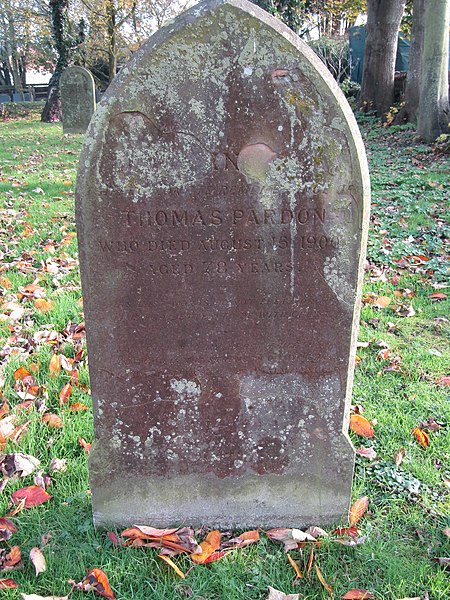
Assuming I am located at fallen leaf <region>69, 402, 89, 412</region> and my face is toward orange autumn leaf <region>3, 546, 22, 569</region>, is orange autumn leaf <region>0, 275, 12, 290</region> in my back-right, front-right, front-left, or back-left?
back-right

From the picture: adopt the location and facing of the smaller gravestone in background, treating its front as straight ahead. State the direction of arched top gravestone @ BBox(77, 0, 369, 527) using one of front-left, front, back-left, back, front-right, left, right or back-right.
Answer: front

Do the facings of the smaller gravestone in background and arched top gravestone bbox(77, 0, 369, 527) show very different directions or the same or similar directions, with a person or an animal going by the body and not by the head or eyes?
same or similar directions

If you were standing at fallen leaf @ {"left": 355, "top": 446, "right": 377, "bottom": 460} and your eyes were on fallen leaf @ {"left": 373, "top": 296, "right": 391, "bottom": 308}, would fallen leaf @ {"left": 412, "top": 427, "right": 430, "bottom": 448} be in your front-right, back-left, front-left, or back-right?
front-right

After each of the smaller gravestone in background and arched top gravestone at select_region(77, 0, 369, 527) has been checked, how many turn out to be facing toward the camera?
2

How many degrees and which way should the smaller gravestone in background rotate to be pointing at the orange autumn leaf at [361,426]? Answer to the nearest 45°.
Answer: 0° — it already faces it

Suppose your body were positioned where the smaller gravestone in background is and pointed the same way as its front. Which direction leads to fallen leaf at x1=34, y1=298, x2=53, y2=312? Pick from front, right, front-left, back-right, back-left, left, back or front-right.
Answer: front

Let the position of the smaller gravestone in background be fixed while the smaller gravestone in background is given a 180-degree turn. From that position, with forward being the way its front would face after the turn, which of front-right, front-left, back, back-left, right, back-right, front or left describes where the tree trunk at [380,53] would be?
right

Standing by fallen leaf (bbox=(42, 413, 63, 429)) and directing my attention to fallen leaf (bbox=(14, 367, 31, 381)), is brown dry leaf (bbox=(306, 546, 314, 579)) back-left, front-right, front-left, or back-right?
back-right

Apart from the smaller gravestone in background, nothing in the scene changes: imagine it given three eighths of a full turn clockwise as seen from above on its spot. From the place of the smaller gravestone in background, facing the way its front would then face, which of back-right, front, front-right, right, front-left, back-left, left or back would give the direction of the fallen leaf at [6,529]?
back-left

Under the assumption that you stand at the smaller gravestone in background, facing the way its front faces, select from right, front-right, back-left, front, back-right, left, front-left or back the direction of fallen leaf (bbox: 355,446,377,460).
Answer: front

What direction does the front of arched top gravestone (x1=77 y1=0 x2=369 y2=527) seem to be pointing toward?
toward the camera

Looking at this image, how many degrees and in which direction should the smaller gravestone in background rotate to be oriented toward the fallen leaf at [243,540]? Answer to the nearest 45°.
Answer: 0° — it already faces it

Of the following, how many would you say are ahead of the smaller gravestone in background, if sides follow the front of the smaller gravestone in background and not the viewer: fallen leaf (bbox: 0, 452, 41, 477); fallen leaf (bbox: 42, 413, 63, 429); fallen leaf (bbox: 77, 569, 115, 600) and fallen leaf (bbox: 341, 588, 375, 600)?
4

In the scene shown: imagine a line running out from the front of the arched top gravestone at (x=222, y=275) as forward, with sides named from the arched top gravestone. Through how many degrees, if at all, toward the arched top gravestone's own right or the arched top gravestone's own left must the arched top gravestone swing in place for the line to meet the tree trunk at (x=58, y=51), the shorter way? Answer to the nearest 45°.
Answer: approximately 180°

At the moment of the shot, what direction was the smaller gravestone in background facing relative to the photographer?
facing the viewer
